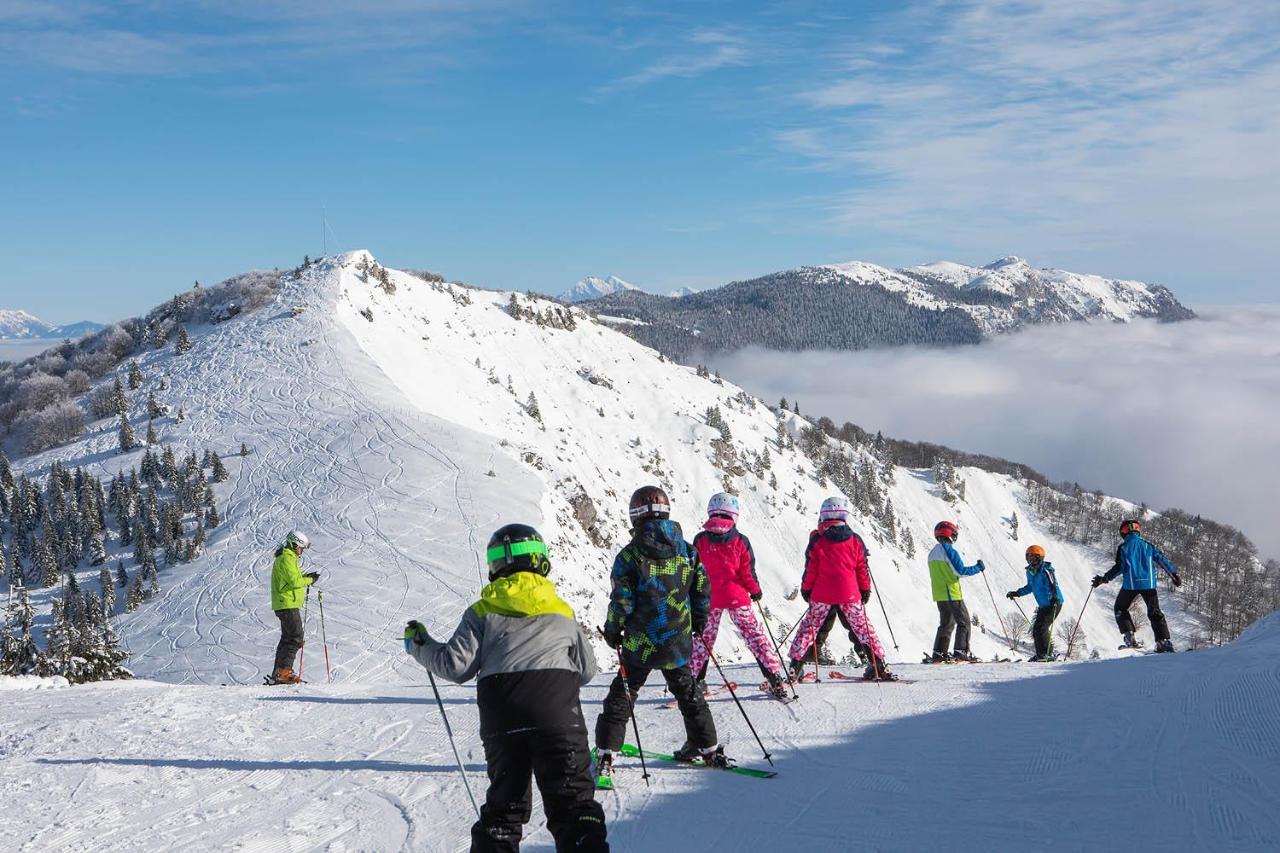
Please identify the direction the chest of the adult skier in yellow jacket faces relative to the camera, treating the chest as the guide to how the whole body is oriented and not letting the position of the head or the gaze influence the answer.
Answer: to the viewer's right

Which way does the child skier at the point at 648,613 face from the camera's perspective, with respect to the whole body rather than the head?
away from the camera

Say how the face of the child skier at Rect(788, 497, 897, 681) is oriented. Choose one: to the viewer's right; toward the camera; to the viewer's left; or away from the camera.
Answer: away from the camera

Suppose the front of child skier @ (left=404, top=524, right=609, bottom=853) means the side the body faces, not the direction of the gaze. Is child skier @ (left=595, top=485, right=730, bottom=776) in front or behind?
in front

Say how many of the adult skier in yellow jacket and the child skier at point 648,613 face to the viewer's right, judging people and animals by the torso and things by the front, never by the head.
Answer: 1

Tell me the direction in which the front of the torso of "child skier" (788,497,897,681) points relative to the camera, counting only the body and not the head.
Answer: away from the camera

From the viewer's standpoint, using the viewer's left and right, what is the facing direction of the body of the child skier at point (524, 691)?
facing away from the viewer

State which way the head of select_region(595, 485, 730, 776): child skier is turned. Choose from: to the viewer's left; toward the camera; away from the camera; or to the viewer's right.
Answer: away from the camera

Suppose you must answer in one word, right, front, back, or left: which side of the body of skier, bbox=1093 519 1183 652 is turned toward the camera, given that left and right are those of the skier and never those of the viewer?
back

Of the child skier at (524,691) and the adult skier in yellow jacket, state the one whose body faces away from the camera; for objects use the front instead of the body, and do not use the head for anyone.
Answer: the child skier

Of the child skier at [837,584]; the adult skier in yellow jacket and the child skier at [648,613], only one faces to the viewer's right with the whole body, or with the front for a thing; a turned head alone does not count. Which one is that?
the adult skier in yellow jacket

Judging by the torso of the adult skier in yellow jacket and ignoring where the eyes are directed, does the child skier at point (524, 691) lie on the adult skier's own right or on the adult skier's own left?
on the adult skier's own right

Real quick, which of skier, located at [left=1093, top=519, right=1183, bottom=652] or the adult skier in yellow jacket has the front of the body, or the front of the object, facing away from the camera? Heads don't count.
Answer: the skier
